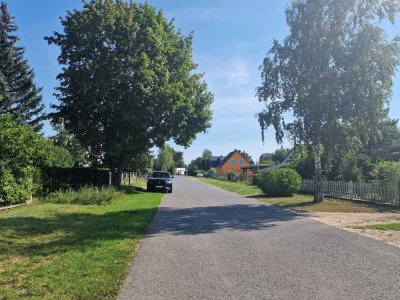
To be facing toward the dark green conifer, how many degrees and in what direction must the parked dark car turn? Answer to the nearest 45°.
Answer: approximately 135° to its right

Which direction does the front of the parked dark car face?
toward the camera

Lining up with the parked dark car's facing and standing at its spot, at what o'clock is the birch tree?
The birch tree is roughly at 11 o'clock from the parked dark car.

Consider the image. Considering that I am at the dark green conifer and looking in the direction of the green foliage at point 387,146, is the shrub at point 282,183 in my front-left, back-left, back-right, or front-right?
front-right

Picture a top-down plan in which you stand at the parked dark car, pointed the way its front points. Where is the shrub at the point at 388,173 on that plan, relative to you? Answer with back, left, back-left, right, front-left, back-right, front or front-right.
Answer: front-left

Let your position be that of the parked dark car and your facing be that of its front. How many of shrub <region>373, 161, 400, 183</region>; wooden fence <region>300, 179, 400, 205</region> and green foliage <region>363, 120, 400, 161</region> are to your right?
0

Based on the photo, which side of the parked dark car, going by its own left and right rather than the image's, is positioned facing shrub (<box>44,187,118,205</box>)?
front

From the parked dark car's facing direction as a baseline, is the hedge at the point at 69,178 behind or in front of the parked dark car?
in front

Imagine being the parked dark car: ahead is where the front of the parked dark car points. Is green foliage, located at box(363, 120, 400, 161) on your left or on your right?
on your left

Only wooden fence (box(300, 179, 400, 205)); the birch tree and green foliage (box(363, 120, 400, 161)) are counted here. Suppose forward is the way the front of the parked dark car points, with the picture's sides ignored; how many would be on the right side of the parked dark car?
0

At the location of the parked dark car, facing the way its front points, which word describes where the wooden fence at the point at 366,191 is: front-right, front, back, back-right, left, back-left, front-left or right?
front-left
